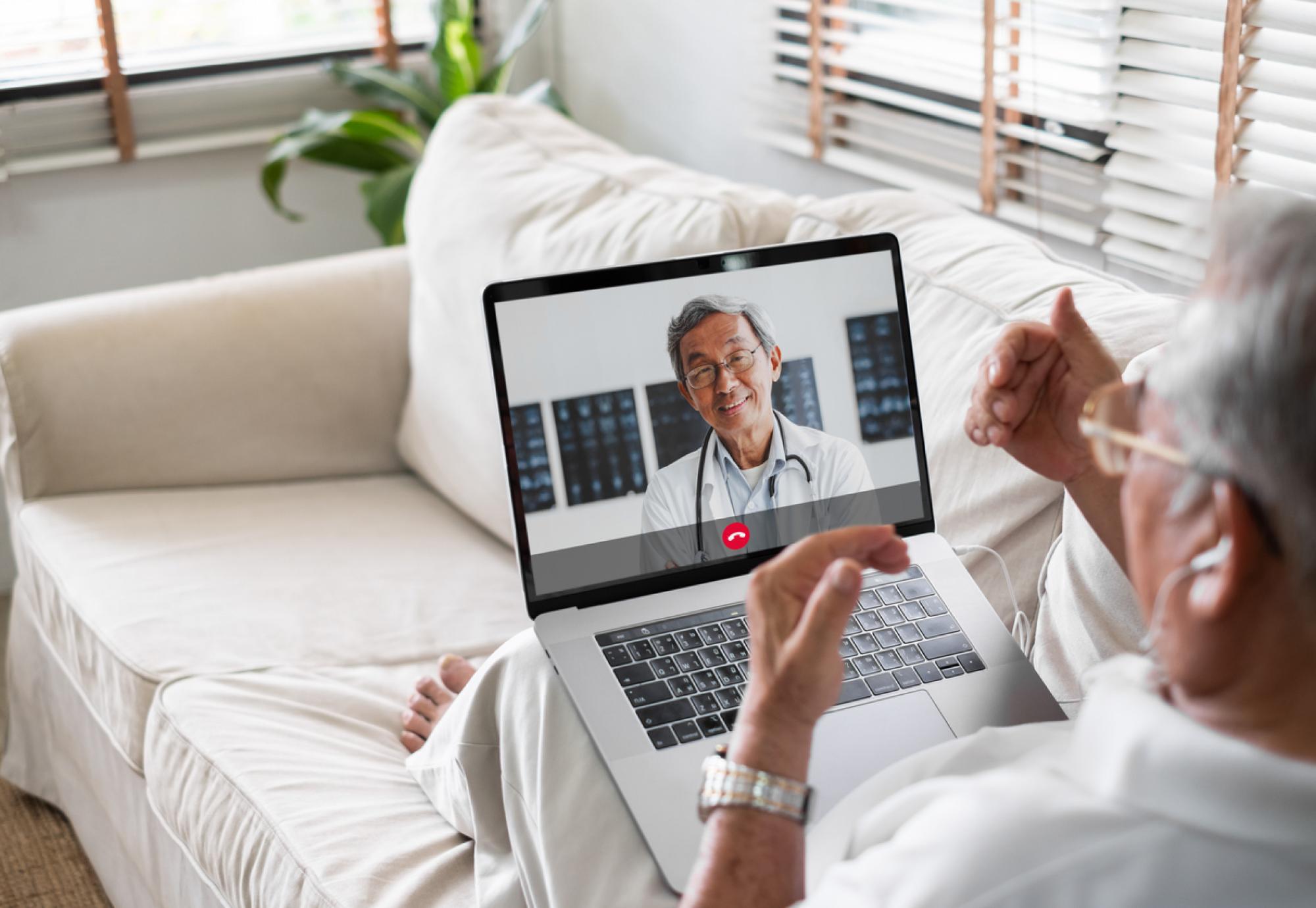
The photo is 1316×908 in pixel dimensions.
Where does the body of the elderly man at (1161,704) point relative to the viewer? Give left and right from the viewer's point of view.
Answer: facing away from the viewer and to the left of the viewer

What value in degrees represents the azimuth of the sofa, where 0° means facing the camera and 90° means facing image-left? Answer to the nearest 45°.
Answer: approximately 45°

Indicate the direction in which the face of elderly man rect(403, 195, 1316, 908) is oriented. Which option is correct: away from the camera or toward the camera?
away from the camera

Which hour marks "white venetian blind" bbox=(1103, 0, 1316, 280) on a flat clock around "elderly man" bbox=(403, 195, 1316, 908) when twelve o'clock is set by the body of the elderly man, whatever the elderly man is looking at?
The white venetian blind is roughly at 2 o'clock from the elderly man.

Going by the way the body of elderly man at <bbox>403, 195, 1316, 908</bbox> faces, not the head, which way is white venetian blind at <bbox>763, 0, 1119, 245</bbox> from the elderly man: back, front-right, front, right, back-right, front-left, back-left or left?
front-right
